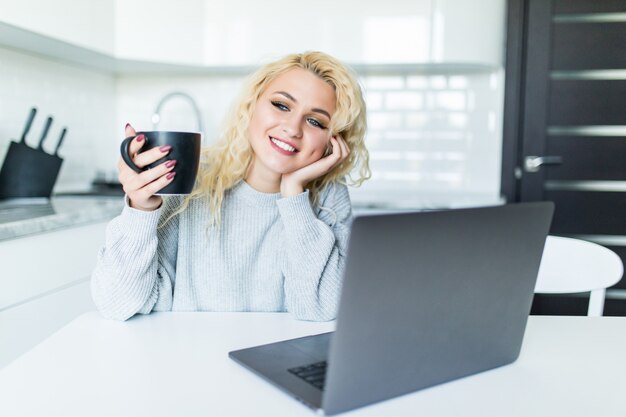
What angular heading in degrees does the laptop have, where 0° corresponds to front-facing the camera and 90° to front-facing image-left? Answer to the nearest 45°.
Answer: approximately 135°

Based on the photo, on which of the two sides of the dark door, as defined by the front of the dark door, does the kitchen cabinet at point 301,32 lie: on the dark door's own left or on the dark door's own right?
on the dark door's own right

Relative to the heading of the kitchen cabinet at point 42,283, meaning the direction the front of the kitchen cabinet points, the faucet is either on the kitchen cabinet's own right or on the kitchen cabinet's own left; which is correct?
on the kitchen cabinet's own left

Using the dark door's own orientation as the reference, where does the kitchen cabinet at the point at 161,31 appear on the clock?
The kitchen cabinet is roughly at 2 o'clock from the dark door.

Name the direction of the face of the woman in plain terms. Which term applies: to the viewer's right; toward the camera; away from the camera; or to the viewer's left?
toward the camera

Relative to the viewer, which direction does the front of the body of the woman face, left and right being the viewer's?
facing the viewer

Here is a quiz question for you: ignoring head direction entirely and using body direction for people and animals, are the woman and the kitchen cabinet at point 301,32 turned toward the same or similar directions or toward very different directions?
same or similar directions

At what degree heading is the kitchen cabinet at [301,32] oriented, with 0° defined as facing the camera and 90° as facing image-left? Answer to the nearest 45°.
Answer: approximately 0°

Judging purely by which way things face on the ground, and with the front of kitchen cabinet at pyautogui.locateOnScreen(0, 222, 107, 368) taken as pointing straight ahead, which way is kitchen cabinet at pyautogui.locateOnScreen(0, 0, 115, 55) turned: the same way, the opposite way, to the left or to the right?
the same way

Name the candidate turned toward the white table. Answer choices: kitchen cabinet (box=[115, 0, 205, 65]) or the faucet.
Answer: the kitchen cabinet

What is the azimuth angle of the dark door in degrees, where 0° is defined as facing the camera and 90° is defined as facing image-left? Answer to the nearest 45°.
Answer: approximately 0°

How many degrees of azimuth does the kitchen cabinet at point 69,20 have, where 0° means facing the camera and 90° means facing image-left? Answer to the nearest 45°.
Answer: approximately 315°
